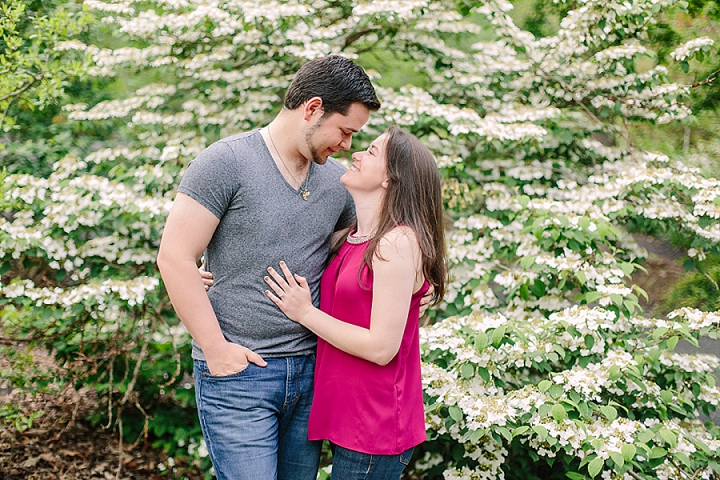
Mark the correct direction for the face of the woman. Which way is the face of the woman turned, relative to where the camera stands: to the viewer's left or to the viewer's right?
to the viewer's left

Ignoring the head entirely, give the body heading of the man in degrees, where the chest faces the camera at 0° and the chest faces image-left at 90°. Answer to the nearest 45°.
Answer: approximately 315°
